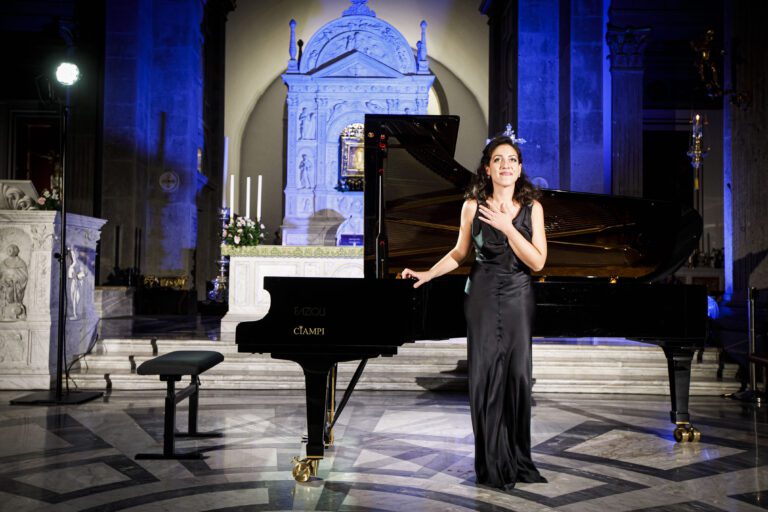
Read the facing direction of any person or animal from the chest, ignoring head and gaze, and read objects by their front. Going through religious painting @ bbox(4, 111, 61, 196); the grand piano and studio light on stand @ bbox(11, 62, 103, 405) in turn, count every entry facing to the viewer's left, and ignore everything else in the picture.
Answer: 1

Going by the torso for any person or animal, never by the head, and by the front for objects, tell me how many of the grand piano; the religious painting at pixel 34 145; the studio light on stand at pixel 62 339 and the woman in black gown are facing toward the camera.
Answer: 3

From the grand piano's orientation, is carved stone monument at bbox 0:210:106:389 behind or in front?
in front

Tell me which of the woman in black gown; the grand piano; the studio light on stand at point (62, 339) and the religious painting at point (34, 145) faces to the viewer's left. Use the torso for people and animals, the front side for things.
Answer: the grand piano

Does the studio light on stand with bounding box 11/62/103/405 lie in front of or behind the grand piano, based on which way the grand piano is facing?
in front

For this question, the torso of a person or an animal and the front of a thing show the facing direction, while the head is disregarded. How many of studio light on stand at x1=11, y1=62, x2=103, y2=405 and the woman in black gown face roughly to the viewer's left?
0

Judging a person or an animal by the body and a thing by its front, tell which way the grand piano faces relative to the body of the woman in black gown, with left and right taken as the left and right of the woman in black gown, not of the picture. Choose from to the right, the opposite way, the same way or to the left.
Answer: to the right

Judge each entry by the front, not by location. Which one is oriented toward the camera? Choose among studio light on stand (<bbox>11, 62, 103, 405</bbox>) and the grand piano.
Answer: the studio light on stand

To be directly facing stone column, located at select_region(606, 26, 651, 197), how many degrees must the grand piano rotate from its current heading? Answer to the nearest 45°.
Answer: approximately 90° to its right

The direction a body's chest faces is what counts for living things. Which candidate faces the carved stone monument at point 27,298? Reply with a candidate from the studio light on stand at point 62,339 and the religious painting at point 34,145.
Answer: the religious painting

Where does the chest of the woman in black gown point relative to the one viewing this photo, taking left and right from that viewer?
facing the viewer

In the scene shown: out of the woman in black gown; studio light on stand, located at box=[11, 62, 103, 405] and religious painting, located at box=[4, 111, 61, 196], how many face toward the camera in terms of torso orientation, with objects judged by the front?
3

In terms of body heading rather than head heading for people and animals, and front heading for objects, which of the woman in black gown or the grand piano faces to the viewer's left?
the grand piano

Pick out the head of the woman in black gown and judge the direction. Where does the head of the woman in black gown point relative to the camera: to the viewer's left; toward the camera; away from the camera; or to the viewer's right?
toward the camera

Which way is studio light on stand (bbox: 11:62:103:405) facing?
toward the camera

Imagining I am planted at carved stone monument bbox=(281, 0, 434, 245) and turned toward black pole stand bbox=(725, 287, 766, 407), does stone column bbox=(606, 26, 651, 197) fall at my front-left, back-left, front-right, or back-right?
front-left

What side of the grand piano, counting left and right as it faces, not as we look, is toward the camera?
left
